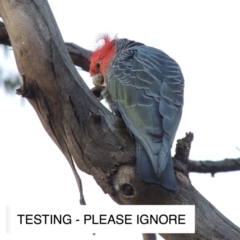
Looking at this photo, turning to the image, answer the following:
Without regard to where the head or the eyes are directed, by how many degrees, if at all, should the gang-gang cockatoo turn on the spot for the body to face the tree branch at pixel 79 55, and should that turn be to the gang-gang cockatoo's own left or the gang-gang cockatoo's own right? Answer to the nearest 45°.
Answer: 0° — it already faces it

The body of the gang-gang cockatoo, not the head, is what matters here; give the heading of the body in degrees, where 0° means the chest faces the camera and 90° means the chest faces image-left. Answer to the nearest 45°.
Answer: approximately 135°
